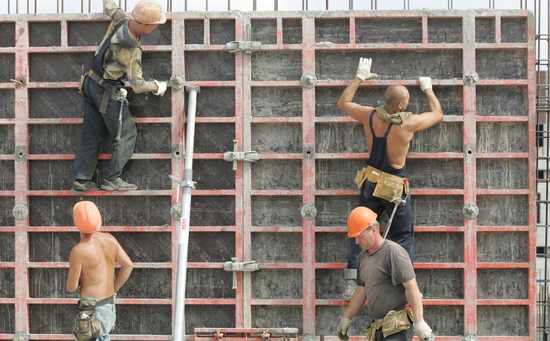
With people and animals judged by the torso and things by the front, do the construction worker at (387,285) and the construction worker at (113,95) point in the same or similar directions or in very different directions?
very different directions

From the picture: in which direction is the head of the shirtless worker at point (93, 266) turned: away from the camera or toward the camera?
away from the camera

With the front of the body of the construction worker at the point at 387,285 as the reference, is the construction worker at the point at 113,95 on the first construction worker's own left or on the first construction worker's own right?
on the first construction worker's own right

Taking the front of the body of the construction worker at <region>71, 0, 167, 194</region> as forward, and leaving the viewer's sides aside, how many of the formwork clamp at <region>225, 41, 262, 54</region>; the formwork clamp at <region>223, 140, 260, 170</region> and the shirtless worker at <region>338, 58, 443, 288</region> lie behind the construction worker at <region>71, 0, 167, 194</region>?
0

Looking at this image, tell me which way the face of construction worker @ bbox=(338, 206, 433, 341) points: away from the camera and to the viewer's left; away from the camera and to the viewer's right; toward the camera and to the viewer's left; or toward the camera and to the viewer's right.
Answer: toward the camera and to the viewer's left

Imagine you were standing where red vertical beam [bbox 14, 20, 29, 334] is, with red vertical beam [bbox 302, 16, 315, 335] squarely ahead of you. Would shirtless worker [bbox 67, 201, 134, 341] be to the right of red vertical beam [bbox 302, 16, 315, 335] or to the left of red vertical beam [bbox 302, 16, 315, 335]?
right

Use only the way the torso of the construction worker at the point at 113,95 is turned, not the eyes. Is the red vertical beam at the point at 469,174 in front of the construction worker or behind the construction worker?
in front
